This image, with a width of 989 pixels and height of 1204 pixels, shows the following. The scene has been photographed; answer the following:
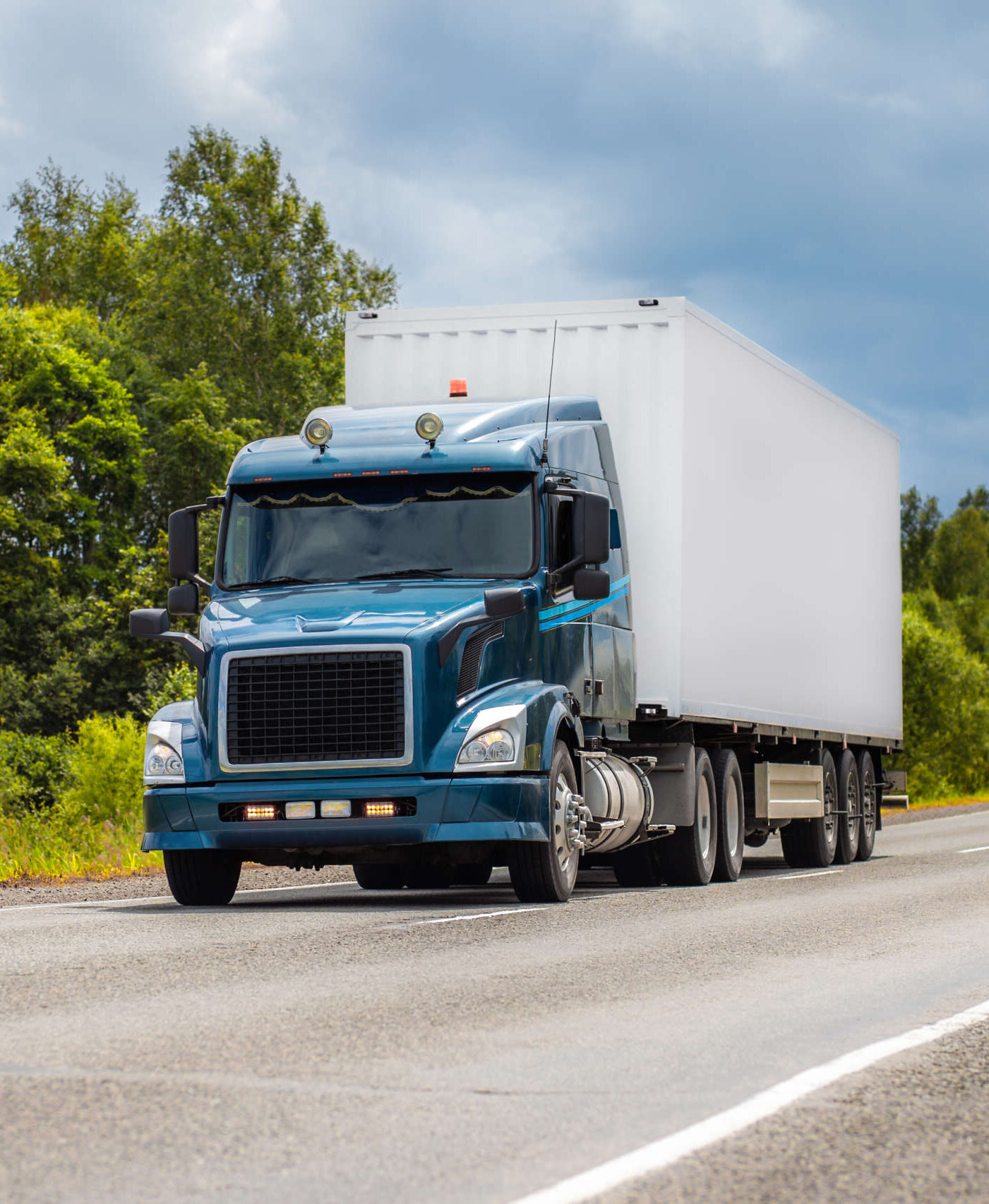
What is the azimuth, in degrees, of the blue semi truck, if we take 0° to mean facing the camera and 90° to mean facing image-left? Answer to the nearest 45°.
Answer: approximately 45°

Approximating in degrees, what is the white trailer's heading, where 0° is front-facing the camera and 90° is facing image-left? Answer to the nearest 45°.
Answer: approximately 45°

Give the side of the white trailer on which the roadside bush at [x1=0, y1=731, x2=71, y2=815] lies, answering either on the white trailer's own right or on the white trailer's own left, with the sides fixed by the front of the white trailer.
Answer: on the white trailer's own right

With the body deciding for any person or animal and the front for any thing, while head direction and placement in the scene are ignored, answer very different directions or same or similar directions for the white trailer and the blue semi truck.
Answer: same or similar directions

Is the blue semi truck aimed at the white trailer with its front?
no

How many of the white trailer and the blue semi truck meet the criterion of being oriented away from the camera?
0

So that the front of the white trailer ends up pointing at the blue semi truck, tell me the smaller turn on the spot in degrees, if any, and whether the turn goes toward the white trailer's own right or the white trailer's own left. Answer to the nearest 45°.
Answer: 0° — it already faces it

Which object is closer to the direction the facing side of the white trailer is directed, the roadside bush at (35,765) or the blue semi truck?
the blue semi truck

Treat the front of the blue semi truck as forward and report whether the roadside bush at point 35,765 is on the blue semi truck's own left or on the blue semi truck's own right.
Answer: on the blue semi truck's own right
